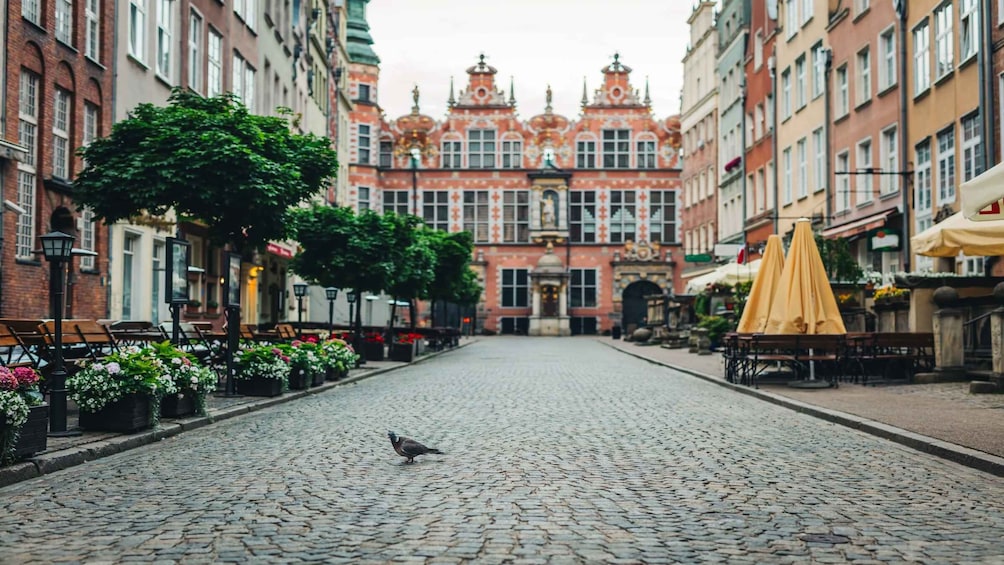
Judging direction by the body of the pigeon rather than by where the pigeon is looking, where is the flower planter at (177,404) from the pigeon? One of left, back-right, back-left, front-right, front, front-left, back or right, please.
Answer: front-right

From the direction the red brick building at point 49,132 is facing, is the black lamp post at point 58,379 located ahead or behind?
ahead

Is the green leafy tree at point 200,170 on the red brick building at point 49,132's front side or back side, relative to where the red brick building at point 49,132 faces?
on the front side

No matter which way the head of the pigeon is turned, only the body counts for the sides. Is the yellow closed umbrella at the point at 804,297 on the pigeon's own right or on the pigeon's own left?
on the pigeon's own right

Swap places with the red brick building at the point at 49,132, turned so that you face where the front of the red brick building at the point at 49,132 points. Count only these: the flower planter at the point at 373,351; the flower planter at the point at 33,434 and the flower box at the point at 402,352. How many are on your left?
2

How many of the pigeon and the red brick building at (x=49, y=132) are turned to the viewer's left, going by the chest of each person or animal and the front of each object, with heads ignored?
1

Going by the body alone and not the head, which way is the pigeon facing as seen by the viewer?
to the viewer's left

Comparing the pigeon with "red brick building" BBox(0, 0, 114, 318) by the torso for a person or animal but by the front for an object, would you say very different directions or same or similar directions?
very different directions

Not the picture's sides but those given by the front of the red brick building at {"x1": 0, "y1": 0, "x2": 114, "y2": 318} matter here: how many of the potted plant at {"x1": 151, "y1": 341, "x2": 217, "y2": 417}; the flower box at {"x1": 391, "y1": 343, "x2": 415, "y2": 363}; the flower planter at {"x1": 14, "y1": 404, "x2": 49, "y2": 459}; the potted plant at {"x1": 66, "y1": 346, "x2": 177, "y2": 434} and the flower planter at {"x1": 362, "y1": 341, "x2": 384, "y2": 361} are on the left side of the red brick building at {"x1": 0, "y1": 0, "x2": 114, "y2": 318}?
2
